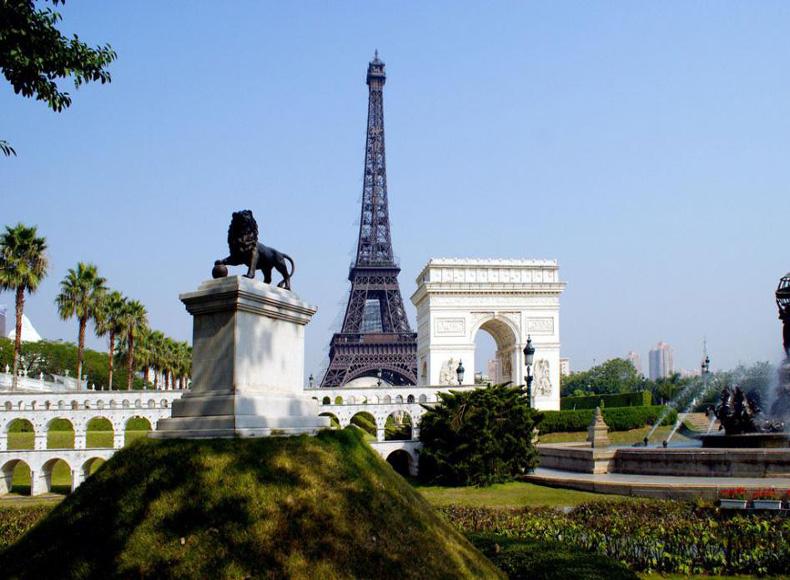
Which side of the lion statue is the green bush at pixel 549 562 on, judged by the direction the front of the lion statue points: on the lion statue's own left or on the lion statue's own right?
on the lion statue's own left

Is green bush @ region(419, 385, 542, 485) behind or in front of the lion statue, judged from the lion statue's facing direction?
behind

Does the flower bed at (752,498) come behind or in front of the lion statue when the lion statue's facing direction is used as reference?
behind

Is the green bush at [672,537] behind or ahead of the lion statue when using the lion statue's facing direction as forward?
behind

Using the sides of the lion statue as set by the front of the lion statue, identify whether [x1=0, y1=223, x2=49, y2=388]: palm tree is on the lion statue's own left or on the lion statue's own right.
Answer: on the lion statue's own right

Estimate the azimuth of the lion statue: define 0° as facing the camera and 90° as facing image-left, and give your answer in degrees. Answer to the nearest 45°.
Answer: approximately 45°

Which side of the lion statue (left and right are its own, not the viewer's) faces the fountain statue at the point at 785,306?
back

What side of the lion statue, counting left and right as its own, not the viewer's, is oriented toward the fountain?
back
